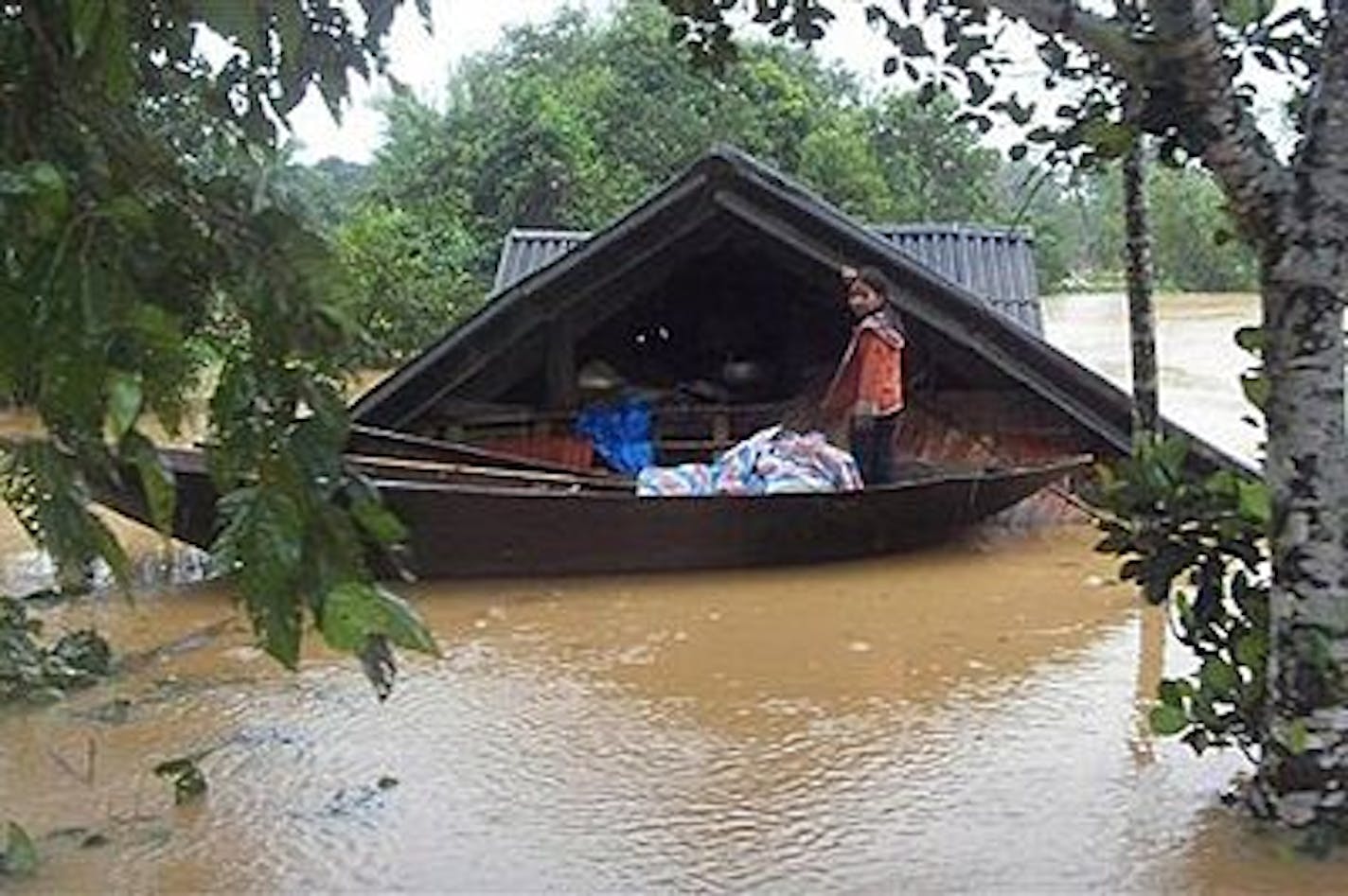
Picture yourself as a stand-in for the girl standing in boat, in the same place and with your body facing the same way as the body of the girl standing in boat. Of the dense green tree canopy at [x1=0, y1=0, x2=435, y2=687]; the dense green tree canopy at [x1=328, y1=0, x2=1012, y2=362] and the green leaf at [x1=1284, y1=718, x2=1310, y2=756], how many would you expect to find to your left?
2

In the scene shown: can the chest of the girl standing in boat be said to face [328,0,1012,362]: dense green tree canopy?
no

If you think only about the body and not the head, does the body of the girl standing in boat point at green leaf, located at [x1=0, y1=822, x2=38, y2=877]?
no

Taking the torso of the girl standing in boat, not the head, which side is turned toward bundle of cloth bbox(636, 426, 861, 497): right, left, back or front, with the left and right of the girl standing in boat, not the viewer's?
front

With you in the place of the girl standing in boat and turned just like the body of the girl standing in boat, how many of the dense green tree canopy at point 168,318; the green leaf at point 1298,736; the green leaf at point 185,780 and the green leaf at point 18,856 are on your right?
0

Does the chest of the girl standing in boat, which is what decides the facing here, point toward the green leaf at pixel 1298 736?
no

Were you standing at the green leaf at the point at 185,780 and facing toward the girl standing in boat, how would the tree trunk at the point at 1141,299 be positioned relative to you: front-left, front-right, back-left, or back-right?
front-right

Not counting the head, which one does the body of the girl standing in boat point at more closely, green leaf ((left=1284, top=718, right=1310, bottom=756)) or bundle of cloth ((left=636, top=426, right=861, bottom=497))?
the bundle of cloth

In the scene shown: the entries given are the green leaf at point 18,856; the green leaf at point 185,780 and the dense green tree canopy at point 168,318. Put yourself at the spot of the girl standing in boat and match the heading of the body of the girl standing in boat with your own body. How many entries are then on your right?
0

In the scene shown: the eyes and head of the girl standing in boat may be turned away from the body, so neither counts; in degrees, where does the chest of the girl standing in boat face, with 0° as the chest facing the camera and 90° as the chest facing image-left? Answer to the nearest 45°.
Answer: approximately 90°

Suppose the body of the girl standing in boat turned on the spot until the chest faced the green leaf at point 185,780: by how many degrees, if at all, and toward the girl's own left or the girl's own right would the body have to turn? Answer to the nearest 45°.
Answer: approximately 45° to the girl's own left

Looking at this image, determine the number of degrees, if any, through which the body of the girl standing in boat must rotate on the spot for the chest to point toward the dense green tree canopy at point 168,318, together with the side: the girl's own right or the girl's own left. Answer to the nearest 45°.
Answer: approximately 90° to the girl's own left
